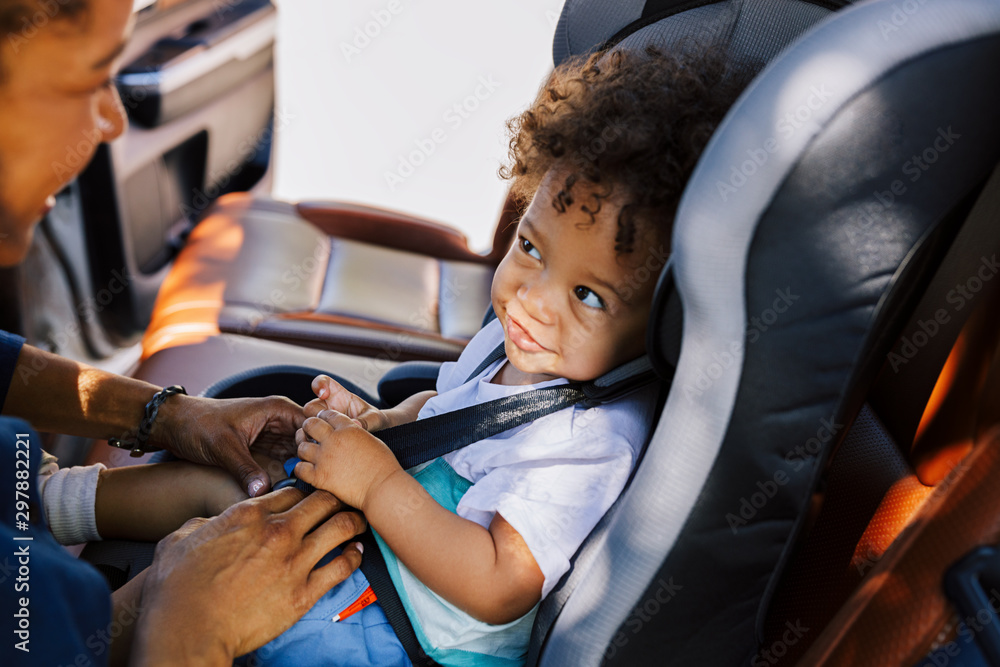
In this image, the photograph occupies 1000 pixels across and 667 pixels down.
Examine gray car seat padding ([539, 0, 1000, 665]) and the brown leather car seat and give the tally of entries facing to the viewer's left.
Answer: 2

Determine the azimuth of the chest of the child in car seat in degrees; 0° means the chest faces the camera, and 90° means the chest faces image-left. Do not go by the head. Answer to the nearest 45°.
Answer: approximately 45°

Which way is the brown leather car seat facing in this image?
to the viewer's left

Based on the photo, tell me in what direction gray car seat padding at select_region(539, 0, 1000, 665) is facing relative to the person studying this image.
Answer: facing to the left of the viewer

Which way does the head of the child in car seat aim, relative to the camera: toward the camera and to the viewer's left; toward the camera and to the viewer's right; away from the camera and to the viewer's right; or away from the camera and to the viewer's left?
toward the camera and to the viewer's left
